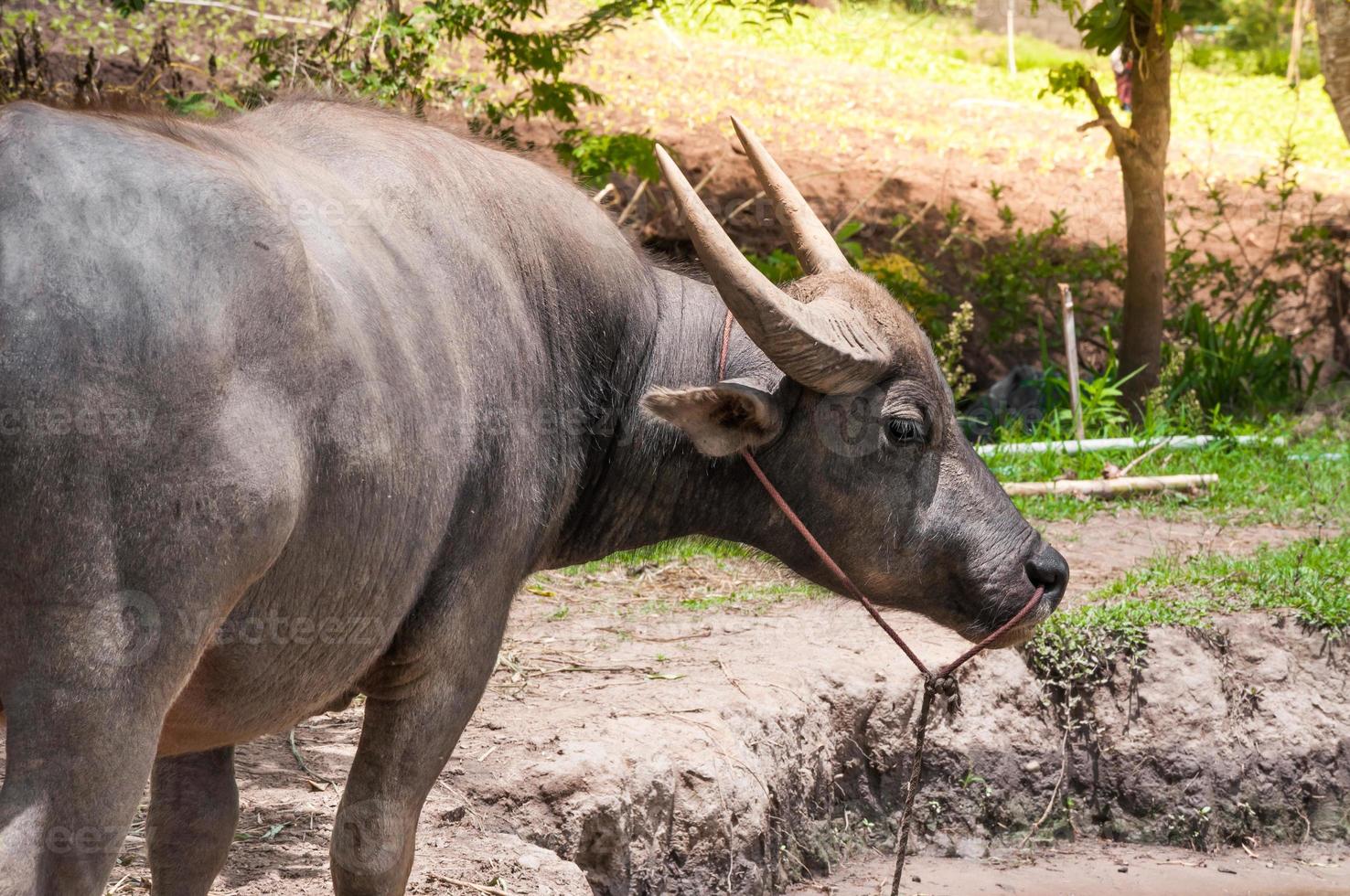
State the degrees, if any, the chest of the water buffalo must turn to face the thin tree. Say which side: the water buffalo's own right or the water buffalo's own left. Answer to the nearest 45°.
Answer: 0° — it already faces it

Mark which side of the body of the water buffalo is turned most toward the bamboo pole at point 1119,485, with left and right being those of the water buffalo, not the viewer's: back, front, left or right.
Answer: front

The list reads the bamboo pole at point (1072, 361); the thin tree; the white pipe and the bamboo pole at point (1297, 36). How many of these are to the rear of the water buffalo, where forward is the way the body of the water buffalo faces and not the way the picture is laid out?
0

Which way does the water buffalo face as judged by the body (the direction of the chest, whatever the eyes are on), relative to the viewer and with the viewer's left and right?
facing away from the viewer and to the right of the viewer

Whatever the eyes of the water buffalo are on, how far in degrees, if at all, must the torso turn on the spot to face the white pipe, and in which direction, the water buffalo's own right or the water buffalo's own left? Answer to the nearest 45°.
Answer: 0° — it already faces it

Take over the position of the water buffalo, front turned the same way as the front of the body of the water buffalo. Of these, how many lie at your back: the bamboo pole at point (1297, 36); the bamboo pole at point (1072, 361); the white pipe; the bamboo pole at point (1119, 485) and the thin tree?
0

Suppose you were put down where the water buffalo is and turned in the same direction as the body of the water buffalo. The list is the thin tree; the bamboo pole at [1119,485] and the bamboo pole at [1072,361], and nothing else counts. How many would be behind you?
0

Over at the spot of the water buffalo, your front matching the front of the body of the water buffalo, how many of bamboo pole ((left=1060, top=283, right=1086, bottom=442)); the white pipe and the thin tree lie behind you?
0

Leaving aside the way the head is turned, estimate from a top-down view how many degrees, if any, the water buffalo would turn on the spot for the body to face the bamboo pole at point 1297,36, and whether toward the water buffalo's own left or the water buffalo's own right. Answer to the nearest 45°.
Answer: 0° — it already faces it
